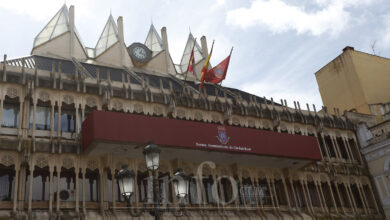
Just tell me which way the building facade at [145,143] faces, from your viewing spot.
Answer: facing the viewer and to the right of the viewer

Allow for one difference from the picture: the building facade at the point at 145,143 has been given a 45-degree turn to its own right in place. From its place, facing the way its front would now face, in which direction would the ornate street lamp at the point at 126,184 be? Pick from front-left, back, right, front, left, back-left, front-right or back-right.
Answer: front

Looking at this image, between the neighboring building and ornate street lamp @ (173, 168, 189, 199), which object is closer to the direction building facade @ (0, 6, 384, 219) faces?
the ornate street lamp

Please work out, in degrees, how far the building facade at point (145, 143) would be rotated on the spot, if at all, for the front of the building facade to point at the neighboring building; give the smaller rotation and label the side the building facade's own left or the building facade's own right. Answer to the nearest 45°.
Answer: approximately 90° to the building facade's own left

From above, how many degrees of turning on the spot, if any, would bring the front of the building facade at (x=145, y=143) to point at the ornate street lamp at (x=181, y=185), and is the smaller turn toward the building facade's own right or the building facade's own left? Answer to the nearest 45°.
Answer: approximately 45° to the building facade's own right

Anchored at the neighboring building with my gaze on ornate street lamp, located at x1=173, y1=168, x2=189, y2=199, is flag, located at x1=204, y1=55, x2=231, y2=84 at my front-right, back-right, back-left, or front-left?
front-right
